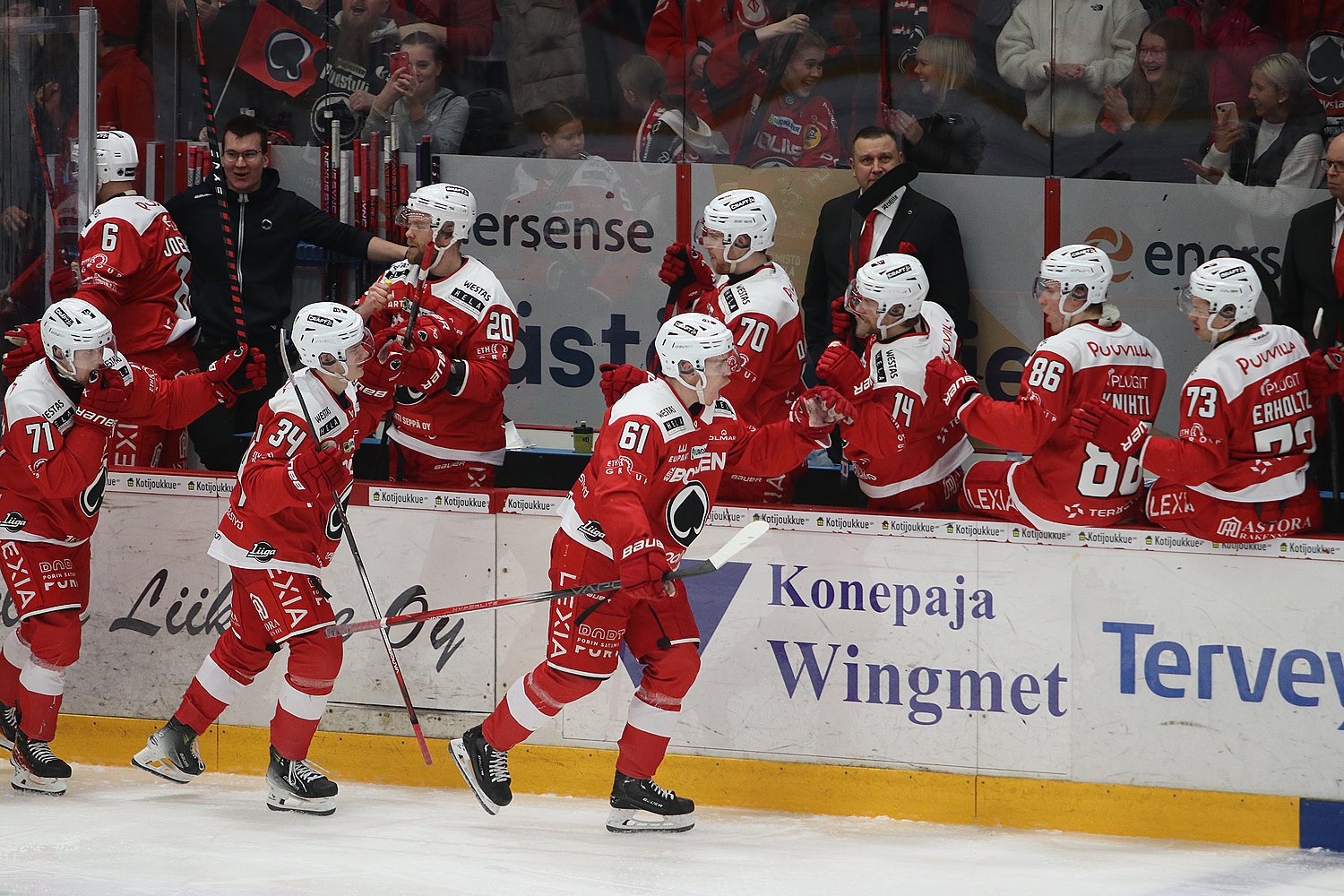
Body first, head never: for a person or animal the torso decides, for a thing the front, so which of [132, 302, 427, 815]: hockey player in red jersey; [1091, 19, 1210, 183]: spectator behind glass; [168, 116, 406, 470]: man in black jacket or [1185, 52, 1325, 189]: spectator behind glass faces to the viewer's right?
the hockey player in red jersey

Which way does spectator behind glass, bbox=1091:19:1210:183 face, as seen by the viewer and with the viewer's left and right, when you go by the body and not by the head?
facing the viewer and to the left of the viewer

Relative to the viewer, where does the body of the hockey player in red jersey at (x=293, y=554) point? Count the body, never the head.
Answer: to the viewer's right

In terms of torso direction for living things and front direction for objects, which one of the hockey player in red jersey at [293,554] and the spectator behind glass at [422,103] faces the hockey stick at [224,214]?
the spectator behind glass

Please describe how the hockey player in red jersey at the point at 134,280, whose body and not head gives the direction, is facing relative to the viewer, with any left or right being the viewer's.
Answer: facing away from the viewer and to the left of the viewer

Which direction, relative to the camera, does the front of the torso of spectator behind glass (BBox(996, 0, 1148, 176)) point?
toward the camera

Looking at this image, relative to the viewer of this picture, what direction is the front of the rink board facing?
facing the viewer

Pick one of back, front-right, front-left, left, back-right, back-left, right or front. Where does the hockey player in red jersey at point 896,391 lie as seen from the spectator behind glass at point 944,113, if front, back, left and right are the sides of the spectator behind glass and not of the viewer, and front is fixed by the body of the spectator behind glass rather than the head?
front-left

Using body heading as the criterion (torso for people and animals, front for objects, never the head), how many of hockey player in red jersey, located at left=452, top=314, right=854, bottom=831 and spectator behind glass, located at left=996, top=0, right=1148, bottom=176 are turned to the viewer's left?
0

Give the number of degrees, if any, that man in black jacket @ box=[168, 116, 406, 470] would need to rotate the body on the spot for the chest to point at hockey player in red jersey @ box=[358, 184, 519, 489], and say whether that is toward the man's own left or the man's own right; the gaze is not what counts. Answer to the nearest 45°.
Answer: approximately 45° to the man's own left

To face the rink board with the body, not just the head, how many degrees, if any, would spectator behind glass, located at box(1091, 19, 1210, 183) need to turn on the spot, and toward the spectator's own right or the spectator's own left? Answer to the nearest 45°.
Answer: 0° — they already face it

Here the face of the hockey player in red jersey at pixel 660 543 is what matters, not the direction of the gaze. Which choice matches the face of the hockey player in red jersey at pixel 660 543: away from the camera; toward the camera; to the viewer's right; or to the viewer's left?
to the viewer's right

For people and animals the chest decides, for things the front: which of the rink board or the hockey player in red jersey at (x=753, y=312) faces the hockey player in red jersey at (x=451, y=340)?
the hockey player in red jersey at (x=753, y=312)

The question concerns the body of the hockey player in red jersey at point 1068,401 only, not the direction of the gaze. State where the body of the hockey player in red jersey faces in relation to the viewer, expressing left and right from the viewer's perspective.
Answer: facing away from the viewer and to the left of the viewer

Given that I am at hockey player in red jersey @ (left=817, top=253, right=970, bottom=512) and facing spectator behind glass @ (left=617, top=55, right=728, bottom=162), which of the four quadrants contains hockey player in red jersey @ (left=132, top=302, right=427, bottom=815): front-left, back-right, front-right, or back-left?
front-left

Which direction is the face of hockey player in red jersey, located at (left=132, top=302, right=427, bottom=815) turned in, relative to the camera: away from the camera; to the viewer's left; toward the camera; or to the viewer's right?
to the viewer's right

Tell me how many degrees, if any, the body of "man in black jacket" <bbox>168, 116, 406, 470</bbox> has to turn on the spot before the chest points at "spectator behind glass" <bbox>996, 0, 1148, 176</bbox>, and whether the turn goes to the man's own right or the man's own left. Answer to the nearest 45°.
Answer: approximately 90° to the man's own left
